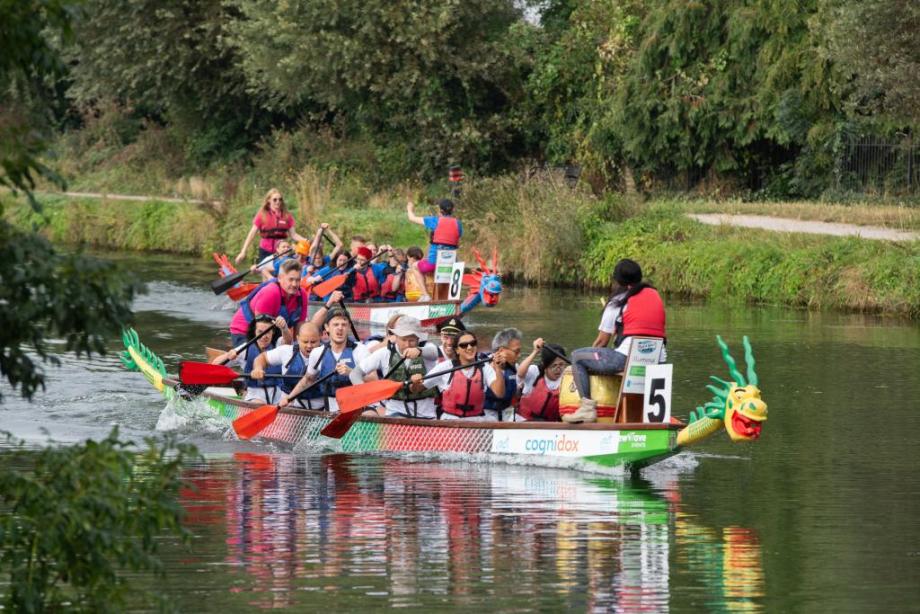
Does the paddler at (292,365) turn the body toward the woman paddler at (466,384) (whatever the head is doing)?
yes

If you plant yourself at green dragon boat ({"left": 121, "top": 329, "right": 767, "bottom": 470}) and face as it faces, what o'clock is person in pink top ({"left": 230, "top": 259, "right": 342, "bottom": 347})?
The person in pink top is roughly at 6 o'clock from the green dragon boat.

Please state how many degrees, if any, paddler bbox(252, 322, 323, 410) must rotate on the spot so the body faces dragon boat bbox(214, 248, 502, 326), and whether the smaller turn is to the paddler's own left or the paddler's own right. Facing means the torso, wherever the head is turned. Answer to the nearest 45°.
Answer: approximately 135° to the paddler's own left

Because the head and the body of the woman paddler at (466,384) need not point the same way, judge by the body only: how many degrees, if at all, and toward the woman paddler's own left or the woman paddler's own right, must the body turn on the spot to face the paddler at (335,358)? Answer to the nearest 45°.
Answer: approximately 180°

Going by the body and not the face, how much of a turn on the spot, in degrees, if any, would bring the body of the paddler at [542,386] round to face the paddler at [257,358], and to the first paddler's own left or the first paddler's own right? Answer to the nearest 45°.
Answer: approximately 180°
